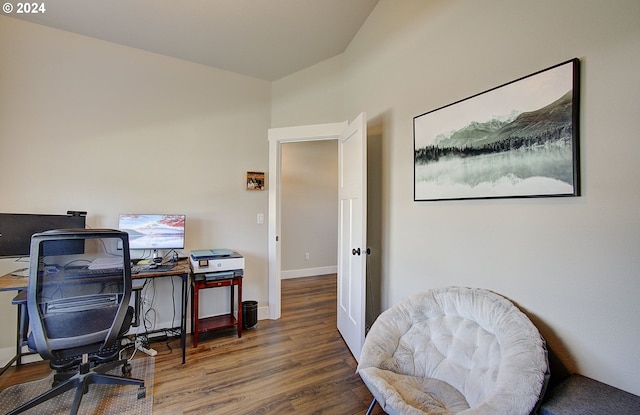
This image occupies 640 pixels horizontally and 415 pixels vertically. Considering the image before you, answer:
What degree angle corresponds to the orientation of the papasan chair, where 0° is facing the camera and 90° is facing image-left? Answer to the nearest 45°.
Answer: approximately 45°

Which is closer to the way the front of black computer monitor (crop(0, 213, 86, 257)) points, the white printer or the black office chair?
the black office chair

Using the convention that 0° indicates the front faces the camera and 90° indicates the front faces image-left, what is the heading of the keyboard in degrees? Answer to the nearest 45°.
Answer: approximately 0°

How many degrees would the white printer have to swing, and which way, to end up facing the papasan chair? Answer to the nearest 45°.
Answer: approximately 45° to its left

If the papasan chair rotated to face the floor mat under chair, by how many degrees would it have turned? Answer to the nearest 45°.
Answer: approximately 45° to its right
